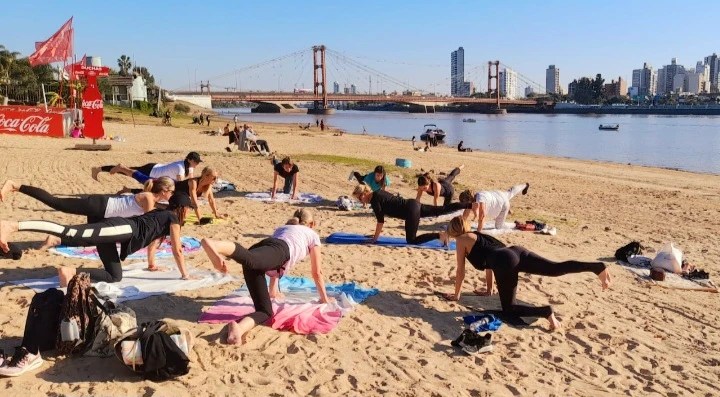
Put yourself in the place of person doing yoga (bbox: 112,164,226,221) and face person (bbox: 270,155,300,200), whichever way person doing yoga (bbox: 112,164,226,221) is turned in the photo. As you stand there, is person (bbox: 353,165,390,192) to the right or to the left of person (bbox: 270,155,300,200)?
right

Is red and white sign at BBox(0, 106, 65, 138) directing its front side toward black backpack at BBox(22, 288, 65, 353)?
yes

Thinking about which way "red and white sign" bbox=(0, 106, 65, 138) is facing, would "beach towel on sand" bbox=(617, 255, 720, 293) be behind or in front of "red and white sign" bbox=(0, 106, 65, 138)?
in front

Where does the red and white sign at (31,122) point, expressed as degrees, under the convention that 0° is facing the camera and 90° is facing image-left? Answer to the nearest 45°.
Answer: approximately 0°

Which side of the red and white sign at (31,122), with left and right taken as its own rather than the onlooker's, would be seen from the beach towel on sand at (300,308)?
front

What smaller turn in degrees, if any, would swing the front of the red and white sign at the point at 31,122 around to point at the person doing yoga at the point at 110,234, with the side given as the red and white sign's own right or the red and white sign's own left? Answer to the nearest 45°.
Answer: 0° — it already faces them

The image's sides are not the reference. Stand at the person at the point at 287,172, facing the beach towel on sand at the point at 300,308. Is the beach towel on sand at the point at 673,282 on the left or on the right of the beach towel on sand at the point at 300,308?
left

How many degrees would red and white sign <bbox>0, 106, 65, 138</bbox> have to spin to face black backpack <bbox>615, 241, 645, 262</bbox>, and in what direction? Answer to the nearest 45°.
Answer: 0° — it already faces it

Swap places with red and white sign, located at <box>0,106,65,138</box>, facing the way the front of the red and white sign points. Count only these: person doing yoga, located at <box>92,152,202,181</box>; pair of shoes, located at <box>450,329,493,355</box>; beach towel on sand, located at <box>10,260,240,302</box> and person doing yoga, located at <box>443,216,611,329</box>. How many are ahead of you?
4

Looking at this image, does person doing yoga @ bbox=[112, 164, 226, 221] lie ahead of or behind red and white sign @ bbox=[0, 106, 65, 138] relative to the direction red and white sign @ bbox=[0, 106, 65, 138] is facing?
ahead
